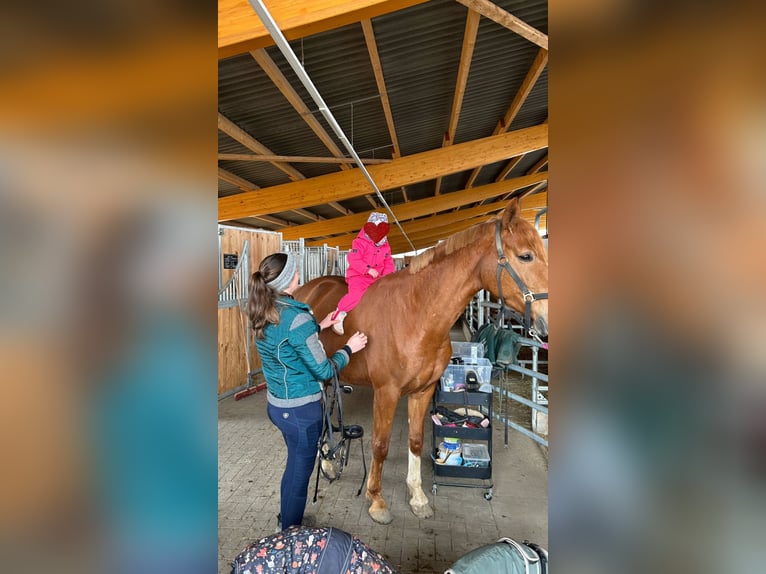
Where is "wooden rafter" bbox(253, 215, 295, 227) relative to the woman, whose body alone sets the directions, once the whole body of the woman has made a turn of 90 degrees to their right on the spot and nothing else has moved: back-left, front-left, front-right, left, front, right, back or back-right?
back-left

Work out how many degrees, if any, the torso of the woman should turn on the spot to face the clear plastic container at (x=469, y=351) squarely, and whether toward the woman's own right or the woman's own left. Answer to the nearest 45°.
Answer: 0° — they already face it

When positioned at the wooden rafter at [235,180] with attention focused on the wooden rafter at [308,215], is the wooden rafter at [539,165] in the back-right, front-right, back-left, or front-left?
front-right

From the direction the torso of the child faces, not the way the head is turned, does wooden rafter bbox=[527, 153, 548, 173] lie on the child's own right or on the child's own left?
on the child's own left

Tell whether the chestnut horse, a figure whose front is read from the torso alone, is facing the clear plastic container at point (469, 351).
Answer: no

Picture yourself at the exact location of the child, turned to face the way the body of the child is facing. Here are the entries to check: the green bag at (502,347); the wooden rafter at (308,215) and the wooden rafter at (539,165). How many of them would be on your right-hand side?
0

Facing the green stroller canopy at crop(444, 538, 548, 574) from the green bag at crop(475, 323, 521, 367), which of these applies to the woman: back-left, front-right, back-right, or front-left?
front-right

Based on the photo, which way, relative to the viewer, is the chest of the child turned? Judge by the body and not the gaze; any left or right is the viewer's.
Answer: facing the viewer and to the right of the viewer

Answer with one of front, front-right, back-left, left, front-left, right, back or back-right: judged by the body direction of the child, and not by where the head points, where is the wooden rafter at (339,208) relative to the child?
back-left

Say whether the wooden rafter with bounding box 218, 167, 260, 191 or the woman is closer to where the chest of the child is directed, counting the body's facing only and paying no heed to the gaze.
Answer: the woman

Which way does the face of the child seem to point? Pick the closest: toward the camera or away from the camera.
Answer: toward the camera

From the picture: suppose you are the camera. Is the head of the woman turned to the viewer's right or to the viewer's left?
to the viewer's right

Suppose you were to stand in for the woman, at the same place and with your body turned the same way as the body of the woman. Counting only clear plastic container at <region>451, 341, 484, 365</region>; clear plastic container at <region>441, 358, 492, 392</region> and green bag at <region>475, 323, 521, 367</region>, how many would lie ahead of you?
3

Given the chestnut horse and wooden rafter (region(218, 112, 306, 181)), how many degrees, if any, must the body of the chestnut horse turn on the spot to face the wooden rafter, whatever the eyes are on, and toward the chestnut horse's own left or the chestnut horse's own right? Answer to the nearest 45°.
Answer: approximately 180°

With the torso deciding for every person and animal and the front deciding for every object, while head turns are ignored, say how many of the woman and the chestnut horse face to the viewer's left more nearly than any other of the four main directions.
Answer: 0

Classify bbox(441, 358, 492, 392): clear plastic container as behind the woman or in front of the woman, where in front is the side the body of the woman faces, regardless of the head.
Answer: in front

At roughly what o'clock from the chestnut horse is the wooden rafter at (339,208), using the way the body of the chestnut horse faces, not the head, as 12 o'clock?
The wooden rafter is roughly at 7 o'clock from the chestnut horse.
